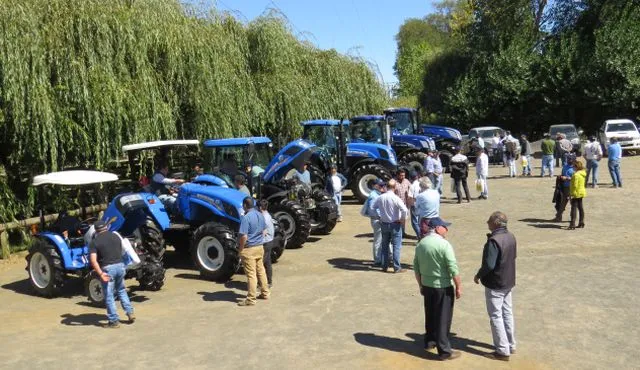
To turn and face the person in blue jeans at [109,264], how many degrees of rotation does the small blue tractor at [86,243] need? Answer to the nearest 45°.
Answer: approximately 45° to its right

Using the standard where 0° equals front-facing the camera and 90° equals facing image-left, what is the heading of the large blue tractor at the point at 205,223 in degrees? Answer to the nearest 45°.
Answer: approximately 315°

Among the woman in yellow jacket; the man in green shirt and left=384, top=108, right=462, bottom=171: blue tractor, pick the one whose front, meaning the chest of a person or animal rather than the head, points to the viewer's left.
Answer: the woman in yellow jacket

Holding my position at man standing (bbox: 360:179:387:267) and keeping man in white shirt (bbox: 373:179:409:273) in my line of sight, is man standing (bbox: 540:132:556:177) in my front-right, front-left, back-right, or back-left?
back-left

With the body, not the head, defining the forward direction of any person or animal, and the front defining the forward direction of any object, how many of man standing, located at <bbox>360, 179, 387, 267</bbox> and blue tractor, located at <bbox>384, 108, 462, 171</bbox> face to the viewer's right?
2

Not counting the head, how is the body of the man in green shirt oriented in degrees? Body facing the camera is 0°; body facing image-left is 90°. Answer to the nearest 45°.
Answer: approximately 225°

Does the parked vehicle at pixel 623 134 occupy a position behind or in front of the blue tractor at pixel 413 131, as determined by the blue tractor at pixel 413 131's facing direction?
in front

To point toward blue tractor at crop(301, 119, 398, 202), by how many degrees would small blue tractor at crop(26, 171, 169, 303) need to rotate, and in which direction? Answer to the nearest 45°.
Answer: approximately 90° to its left

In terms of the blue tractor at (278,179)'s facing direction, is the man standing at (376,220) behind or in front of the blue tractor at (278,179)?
in front

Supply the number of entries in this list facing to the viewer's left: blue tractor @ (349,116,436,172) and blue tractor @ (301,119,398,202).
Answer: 0
